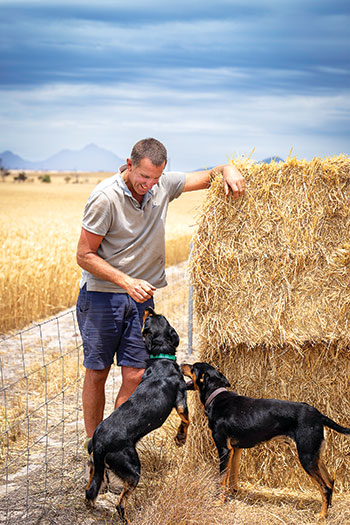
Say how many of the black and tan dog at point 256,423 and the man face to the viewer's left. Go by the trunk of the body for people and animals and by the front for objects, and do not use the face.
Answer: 1

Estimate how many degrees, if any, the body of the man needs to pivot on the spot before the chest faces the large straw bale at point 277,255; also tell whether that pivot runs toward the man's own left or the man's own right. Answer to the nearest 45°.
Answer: approximately 45° to the man's own left

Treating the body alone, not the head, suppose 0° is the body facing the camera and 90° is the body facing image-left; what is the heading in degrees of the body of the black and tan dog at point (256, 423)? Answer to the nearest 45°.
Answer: approximately 90°

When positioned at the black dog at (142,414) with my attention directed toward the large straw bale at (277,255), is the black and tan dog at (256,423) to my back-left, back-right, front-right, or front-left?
front-right

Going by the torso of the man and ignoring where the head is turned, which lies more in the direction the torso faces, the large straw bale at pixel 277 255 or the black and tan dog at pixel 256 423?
the black and tan dog

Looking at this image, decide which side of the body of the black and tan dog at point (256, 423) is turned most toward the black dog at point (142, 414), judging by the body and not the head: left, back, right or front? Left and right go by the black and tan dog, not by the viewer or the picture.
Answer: front

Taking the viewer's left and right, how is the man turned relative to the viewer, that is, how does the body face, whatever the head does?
facing the viewer and to the right of the viewer

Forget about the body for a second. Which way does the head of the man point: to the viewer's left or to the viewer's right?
to the viewer's right

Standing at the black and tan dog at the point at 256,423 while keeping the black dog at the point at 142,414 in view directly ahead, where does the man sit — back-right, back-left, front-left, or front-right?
front-right

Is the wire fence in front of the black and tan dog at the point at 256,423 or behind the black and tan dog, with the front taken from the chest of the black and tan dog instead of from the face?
in front
